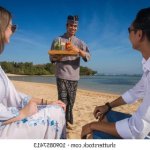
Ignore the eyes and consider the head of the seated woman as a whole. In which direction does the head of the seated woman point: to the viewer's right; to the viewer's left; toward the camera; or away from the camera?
to the viewer's right

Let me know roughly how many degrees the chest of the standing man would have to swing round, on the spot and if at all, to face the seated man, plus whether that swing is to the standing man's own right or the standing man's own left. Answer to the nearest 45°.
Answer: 0° — they already face them

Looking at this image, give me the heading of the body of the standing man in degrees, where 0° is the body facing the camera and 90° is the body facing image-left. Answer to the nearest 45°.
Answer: approximately 0°
